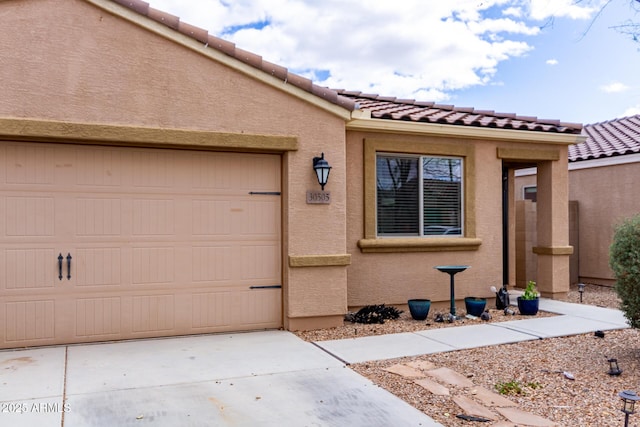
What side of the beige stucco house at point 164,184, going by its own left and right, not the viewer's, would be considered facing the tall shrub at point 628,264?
left

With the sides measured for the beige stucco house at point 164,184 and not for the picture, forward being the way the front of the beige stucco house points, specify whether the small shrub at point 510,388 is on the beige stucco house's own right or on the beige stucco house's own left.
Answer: on the beige stucco house's own left

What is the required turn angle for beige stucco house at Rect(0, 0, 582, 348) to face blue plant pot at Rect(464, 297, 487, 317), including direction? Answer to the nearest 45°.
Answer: approximately 90° to its left

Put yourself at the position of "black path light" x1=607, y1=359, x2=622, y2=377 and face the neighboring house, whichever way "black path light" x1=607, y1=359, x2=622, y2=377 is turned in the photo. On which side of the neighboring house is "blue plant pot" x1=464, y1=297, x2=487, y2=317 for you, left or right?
left

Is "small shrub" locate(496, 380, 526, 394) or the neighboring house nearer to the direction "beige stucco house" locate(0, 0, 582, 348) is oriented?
the small shrub

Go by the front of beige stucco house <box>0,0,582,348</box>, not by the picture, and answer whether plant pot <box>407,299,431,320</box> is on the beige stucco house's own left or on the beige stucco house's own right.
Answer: on the beige stucco house's own left

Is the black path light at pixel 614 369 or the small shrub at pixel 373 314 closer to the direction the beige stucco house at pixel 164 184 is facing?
the black path light

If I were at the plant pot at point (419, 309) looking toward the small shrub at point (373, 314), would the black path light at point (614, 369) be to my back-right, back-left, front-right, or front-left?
back-left

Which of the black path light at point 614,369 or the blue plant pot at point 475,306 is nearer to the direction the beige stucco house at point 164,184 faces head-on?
the black path light

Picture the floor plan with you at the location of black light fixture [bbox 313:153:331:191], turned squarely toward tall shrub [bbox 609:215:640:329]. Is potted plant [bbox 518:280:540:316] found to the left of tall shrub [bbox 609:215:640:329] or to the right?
left

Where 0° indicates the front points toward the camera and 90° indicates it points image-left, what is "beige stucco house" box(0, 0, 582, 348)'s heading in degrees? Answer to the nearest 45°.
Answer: approximately 0°
